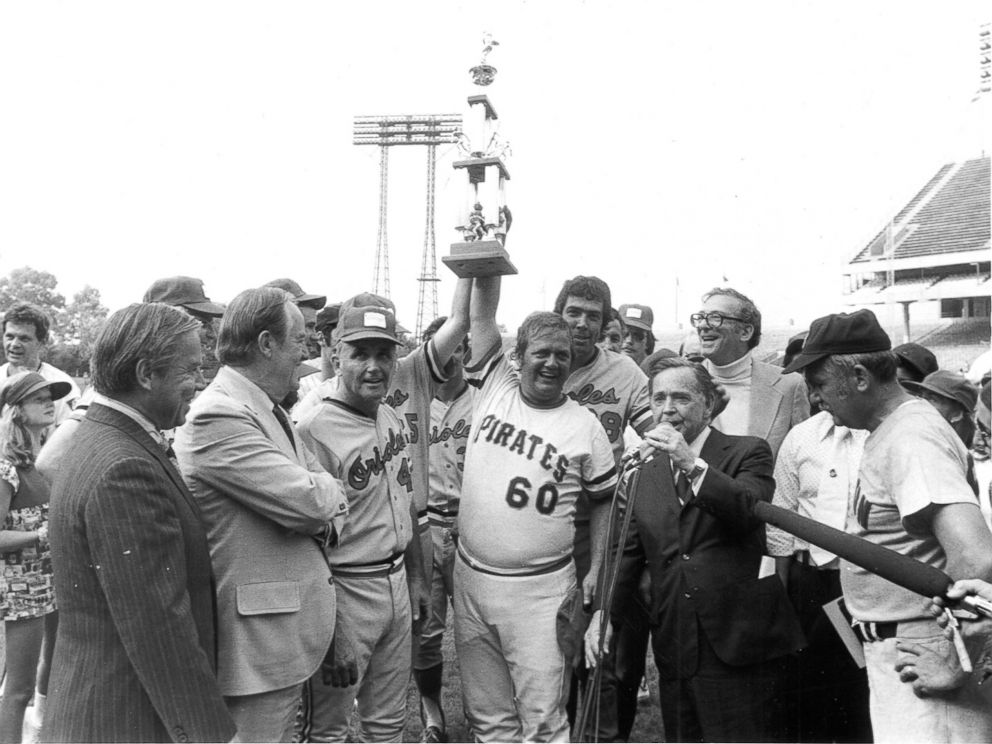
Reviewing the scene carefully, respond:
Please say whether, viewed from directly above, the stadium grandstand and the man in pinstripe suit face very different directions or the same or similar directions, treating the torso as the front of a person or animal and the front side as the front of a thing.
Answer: very different directions

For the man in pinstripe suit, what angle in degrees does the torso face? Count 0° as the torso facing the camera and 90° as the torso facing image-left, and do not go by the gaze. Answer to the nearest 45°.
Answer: approximately 270°

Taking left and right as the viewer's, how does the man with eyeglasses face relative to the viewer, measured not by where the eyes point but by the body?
facing the viewer and to the left of the viewer

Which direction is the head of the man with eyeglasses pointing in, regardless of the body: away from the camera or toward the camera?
toward the camera

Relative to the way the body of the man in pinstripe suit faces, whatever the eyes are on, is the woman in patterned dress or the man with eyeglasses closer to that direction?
the man with eyeglasses

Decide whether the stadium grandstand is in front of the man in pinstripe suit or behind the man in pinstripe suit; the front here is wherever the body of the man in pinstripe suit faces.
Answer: in front

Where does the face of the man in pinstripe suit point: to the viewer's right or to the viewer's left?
to the viewer's right

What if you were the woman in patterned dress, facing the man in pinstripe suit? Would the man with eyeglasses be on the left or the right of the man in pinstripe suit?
left

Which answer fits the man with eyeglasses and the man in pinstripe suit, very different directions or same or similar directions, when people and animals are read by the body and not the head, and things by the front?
very different directions

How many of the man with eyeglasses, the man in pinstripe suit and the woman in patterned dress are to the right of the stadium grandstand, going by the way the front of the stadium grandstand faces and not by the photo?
0

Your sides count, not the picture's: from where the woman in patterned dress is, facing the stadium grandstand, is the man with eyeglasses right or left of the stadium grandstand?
right

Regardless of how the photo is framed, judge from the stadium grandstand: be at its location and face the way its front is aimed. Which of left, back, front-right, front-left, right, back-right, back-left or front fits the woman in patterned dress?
front-left

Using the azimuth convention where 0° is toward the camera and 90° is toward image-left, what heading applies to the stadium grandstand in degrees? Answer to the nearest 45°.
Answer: approximately 45°

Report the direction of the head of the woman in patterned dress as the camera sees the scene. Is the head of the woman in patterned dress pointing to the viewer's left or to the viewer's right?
to the viewer's right

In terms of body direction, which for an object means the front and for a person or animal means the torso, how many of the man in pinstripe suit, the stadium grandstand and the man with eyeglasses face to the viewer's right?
1
